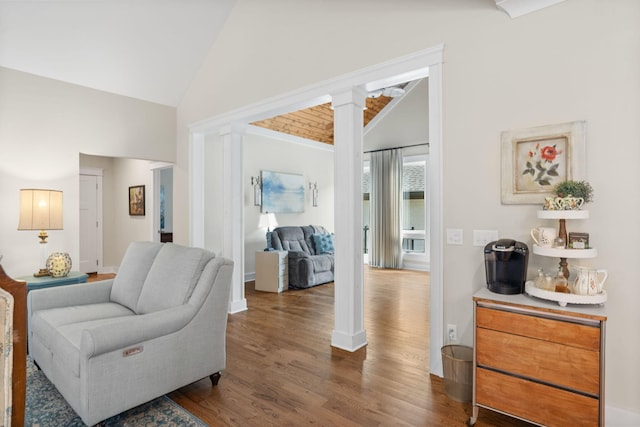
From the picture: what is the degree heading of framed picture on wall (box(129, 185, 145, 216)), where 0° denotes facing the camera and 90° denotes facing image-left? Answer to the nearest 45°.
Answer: approximately 45°

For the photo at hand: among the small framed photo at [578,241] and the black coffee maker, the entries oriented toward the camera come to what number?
2

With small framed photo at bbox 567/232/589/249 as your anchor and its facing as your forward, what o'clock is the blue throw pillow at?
The blue throw pillow is roughly at 4 o'clock from the small framed photo.

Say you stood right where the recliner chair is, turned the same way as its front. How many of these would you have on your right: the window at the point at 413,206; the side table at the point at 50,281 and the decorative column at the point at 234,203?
2

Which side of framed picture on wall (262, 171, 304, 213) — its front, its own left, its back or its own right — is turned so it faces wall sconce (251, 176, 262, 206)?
right

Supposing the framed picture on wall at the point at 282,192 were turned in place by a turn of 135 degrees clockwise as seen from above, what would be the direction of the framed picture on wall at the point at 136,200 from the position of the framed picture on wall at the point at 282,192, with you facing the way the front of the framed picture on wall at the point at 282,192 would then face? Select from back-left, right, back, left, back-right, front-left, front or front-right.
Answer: front

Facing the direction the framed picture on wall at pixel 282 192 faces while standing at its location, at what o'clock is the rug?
The rug is roughly at 2 o'clock from the framed picture on wall.

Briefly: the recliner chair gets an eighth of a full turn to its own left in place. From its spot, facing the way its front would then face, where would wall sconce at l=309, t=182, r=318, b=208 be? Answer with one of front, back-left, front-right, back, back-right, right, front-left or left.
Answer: left
